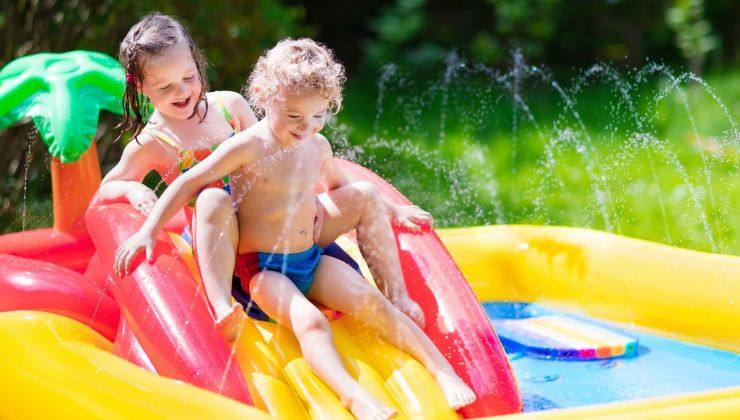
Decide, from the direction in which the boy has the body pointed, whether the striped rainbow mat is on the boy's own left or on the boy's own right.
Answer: on the boy's own left

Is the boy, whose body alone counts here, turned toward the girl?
no

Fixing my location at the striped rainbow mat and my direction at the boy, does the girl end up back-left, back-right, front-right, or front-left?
front-right

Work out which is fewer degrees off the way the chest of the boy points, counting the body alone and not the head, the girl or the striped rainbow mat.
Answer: the striped rainbow mat

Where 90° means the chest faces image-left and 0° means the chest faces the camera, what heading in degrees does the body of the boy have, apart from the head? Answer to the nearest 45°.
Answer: approximately 315°

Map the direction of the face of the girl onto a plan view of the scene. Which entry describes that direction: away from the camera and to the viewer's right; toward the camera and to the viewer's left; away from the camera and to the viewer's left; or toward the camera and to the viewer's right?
toward the camera and to the viewer's right

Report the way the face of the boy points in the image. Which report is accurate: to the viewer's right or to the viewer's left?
to the viewer's right
